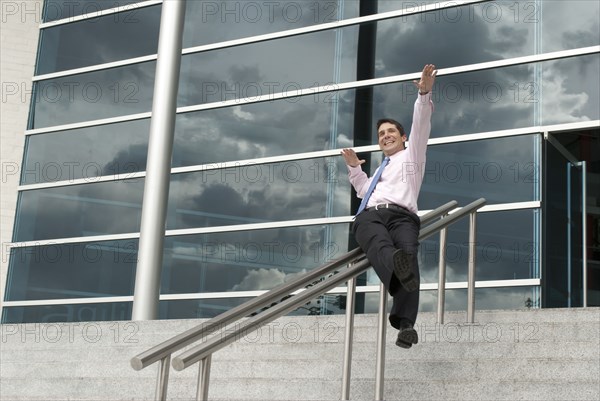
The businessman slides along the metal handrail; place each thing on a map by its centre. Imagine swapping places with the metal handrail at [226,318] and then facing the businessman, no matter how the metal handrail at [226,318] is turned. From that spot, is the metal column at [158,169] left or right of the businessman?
left

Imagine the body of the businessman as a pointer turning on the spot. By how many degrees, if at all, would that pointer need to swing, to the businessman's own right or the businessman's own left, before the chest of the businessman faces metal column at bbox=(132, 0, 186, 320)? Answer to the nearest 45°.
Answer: approximately 90° to the businessman's own right

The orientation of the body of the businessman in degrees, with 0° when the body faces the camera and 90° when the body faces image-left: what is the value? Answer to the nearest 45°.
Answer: approximately 45°
